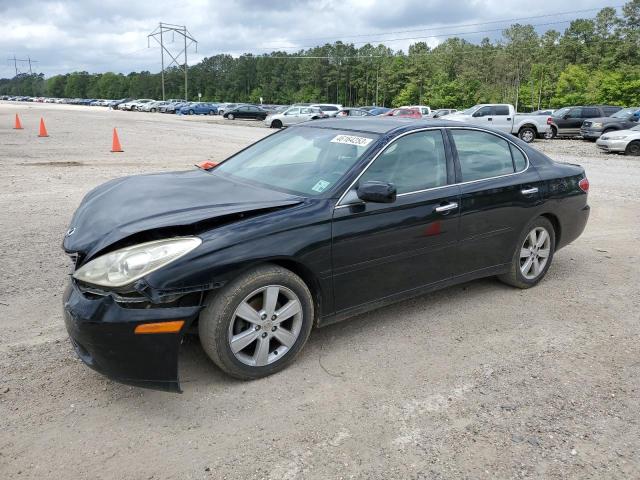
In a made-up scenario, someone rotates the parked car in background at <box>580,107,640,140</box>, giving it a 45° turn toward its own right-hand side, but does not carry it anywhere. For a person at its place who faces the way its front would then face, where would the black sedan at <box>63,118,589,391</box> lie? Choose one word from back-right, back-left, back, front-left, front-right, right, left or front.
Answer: left

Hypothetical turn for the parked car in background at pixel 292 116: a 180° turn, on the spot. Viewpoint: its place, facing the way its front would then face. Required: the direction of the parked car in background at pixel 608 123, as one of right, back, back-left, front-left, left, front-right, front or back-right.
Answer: right

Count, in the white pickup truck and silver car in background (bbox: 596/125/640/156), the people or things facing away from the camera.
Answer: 0

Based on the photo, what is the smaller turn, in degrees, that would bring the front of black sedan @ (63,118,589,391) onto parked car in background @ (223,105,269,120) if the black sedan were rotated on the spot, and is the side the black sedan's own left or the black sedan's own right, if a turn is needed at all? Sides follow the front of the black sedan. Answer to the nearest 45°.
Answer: approximately 135° to the black sedan's own right

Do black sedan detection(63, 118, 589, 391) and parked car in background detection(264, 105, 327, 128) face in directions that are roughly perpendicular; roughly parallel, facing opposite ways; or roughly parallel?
roughly parallel

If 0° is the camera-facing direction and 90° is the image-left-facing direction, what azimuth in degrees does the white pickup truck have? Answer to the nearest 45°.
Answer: approximately 90°

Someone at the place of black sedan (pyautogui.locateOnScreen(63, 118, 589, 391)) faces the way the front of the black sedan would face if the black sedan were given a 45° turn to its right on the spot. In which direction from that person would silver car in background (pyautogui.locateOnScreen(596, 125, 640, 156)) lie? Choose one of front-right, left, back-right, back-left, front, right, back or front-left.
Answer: back-right

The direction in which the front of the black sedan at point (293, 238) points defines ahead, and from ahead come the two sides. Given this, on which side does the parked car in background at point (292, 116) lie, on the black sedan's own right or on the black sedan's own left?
on the black sedan's own right

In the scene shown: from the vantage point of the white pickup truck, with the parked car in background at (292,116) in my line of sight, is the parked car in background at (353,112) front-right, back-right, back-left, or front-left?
front-right

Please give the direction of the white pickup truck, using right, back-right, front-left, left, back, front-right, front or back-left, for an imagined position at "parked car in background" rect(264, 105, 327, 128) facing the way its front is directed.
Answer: left

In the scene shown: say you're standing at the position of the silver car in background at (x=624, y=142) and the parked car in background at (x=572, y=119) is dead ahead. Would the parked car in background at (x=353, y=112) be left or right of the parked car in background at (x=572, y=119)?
left

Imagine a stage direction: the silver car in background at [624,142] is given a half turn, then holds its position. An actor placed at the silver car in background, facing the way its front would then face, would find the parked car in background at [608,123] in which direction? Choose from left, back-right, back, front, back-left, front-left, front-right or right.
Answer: front-left
